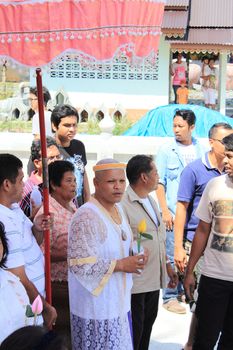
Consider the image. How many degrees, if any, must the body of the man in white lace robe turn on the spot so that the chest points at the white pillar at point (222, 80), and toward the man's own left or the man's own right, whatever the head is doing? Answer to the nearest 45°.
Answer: approximately 135° to the man's own left

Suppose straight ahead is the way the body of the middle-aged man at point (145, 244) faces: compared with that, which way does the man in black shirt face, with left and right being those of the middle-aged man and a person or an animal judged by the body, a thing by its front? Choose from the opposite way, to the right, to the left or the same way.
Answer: the same way

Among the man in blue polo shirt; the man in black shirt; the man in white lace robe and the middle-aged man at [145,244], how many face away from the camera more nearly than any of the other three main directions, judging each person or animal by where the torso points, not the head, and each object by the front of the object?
0

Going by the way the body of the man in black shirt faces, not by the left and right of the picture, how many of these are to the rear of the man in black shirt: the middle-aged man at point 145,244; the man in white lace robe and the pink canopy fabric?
0

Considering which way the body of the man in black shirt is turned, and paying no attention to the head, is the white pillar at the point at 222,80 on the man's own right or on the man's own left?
on the man's own left

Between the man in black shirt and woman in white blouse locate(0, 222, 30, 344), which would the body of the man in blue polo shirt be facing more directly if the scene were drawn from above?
the woman in white blouse

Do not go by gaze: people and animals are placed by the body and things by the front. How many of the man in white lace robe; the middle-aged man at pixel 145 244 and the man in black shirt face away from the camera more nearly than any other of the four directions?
0

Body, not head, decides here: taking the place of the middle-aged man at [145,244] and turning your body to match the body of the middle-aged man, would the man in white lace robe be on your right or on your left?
on your right

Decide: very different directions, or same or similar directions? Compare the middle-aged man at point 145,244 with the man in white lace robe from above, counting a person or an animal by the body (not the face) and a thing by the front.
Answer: same or similar directions

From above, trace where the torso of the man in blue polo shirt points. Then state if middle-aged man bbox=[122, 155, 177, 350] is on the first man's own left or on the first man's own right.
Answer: on the first man's own right

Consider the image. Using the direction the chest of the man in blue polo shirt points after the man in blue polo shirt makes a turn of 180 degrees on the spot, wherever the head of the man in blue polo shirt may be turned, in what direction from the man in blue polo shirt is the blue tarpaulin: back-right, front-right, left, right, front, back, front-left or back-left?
front-right

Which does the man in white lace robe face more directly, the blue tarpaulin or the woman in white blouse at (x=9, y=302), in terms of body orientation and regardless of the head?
the woman in white blouse

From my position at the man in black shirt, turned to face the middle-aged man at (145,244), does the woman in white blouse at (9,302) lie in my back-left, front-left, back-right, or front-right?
front-right

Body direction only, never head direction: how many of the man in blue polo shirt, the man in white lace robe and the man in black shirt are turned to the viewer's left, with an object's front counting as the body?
0

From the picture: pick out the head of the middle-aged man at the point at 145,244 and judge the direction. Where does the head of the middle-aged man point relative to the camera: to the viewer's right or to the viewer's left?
to the viewer's right

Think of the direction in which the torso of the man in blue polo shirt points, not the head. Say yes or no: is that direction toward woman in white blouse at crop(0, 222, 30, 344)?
no

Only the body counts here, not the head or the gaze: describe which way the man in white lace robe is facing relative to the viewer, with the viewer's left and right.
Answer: facing the viewer and to the right of the viewer

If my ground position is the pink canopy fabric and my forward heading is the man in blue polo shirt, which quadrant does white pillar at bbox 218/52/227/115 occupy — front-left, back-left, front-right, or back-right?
front-left

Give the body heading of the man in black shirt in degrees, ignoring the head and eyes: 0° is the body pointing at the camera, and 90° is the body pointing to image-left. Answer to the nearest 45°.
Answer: approximately 315°

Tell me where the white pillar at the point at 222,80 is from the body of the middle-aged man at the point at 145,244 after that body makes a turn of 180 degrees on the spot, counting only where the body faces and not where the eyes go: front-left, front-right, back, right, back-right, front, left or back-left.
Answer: front-right
